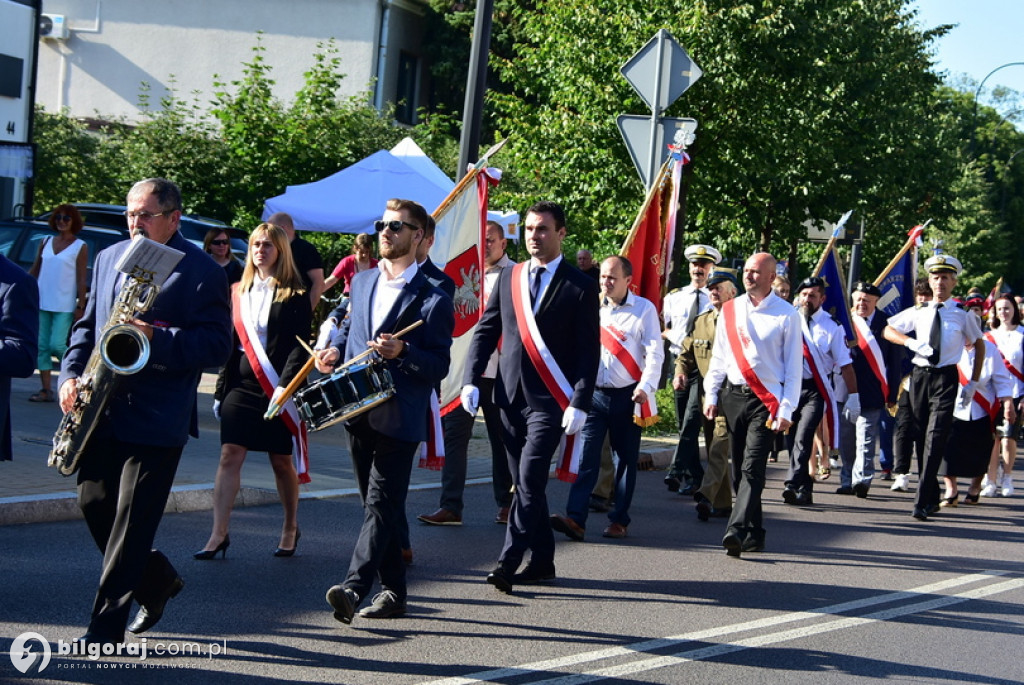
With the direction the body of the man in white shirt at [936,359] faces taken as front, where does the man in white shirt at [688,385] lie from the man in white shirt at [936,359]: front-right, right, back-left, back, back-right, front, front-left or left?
right

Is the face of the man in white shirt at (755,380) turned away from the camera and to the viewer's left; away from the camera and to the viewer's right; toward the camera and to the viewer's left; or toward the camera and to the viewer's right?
toward the camera and to the viewer's left

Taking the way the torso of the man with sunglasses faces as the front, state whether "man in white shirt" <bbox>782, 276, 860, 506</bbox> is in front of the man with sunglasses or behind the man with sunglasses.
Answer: behind

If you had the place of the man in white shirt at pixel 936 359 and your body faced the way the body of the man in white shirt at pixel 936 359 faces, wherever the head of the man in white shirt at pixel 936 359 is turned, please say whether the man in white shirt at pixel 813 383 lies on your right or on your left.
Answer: on your right

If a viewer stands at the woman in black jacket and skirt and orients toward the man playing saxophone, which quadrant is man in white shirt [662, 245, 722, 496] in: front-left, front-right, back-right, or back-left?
back-left

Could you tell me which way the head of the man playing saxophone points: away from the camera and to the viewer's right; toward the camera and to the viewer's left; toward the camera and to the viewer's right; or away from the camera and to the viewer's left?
toward the camera and to the viewer's left

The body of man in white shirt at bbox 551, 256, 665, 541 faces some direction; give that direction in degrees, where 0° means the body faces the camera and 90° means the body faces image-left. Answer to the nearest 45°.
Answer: approximately 45°

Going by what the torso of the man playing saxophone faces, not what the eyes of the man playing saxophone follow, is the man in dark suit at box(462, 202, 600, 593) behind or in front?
behind
